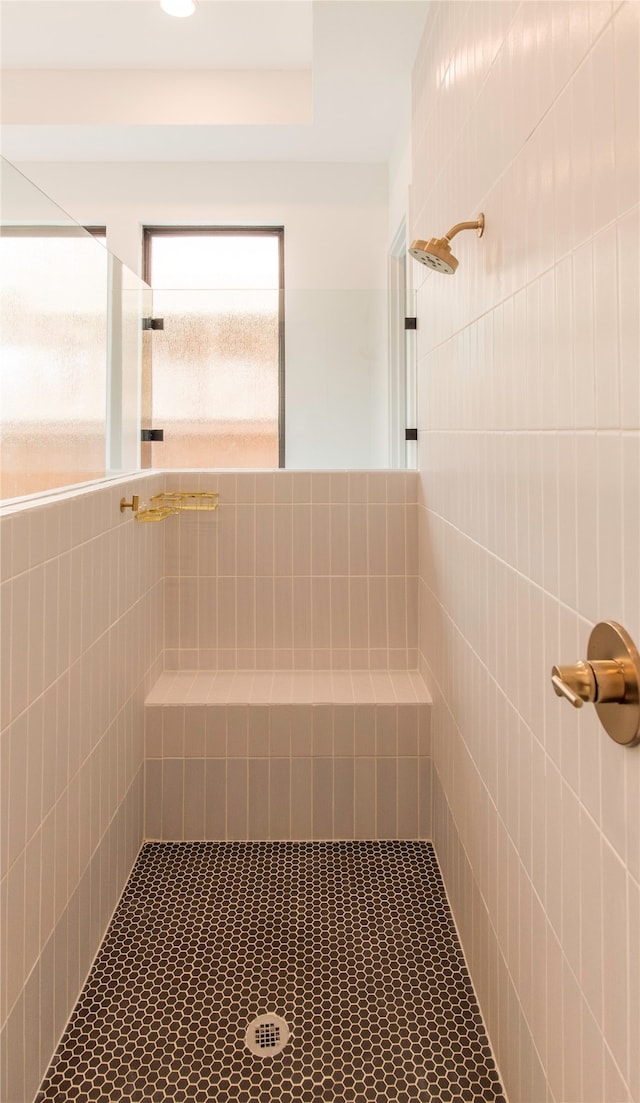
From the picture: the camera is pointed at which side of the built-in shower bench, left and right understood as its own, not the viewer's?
front
